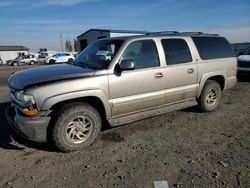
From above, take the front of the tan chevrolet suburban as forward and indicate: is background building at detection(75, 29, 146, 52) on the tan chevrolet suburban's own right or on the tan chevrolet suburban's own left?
on the tan chevrolet suburban's own right

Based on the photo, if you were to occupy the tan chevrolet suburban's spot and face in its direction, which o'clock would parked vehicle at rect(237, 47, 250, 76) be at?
The parked vehicle is roughly at 6 o'clock from the tan chevrolet suburban.

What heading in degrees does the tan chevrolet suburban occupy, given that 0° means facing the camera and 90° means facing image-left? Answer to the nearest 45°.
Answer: approximately 45°

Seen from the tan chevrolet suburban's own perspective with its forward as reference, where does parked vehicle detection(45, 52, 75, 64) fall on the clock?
The parked vehicle is roughly at 4 o'clock from the tan chevrolet suburban.
